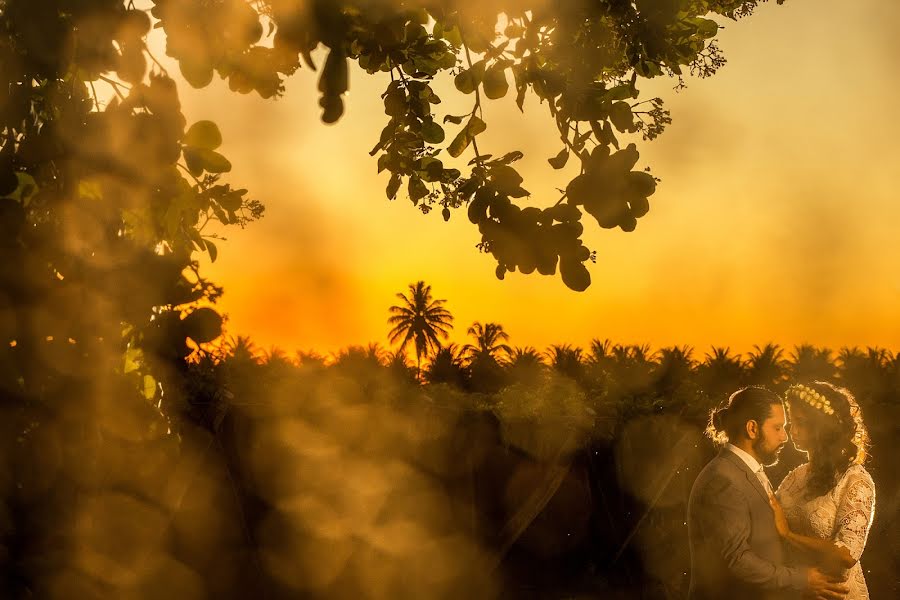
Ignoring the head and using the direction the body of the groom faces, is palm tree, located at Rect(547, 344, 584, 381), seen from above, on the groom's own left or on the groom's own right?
on the groom's own left

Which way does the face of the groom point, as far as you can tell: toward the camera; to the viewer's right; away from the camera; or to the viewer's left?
to the viewer's right

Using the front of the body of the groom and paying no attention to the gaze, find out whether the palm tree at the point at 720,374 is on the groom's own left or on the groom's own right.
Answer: on the groom's own left

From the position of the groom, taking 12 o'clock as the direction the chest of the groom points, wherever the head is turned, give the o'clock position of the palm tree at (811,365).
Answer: The palm tree is roughly at 9 o'clock from the groom.

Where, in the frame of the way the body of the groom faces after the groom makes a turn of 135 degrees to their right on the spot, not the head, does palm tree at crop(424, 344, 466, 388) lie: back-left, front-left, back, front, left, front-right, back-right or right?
right

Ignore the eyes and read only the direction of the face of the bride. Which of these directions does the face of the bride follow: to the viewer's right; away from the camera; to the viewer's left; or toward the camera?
to the viewer's left

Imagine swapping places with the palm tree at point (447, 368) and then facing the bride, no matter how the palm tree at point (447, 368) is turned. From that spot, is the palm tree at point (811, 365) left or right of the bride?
left

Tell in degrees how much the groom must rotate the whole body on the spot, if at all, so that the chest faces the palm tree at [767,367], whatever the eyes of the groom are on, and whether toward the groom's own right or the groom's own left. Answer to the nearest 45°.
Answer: approximately 90° to the groom's own left

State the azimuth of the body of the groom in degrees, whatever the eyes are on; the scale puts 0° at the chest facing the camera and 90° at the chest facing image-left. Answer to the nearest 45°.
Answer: approximately 270°
